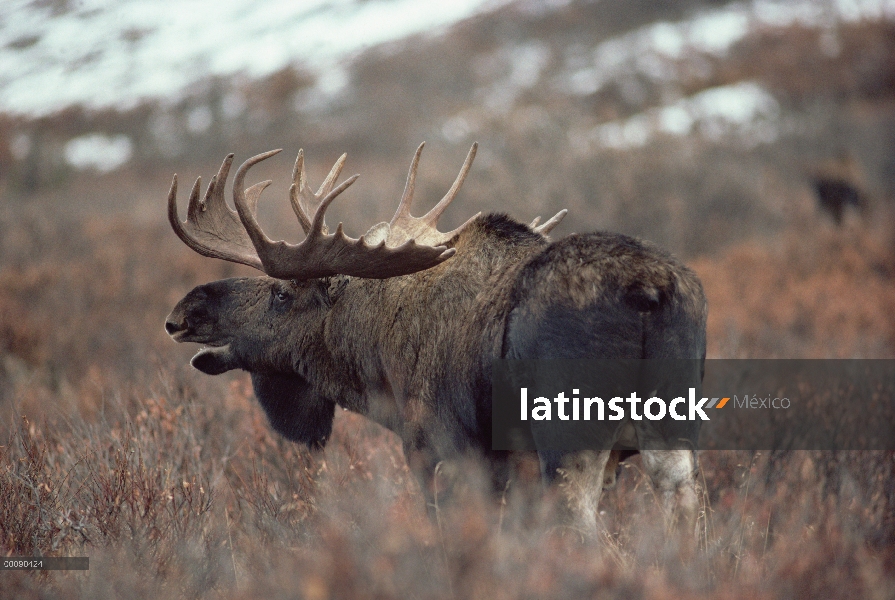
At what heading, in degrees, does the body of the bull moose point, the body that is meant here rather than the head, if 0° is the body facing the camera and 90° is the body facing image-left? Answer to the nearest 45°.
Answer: approximately 135°
